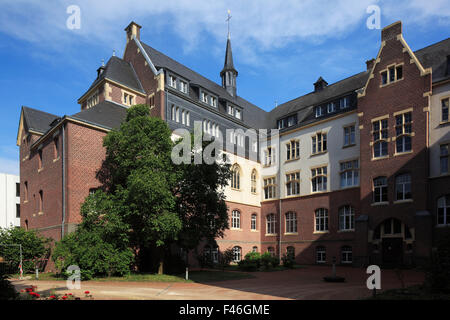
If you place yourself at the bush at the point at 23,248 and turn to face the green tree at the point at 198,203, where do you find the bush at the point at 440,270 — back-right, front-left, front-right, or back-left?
front-right

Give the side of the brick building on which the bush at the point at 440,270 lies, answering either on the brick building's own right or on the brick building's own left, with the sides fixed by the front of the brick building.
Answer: on the brick building's own left

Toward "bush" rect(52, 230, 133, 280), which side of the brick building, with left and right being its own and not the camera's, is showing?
front

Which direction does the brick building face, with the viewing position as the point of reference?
facing the viewer and to the left of the viewer

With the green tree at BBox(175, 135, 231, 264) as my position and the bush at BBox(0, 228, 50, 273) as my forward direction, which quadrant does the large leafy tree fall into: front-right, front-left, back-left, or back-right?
front-left

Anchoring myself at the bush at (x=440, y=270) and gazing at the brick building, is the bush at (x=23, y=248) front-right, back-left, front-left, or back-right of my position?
front-left
